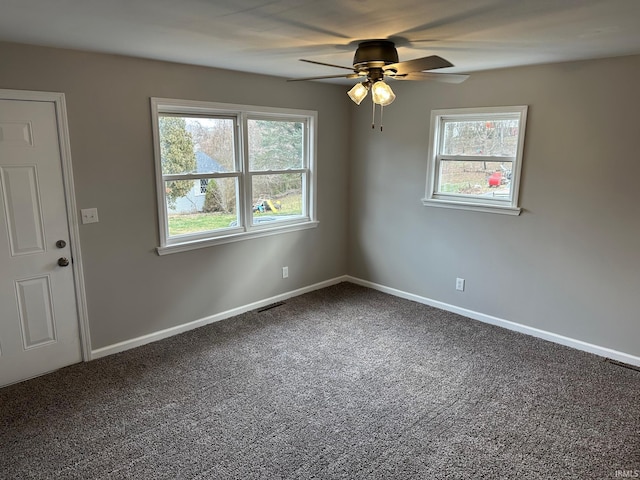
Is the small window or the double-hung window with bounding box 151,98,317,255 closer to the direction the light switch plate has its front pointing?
the small window

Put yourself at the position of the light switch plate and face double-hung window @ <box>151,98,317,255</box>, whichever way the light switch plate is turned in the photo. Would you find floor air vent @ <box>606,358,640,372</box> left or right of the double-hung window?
right

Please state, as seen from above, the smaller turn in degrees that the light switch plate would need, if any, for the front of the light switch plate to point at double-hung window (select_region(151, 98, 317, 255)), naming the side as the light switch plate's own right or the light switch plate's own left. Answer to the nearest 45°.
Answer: approximately 90° to the light switch plate's own left

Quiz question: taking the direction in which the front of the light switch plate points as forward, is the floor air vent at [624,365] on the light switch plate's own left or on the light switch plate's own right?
on the light switch plate's own left

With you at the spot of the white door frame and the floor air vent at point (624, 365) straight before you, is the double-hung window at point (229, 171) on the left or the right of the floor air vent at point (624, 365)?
left

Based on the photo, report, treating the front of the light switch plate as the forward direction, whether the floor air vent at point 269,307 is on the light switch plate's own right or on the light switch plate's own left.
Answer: on the light switch plate's own left

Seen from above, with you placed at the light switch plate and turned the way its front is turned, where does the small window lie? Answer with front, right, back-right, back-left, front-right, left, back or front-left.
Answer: left

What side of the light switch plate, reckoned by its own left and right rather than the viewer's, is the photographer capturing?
front

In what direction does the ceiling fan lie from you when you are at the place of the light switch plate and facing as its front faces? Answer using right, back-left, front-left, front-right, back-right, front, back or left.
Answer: front-left

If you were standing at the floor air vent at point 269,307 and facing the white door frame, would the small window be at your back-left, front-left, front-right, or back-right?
back-left
